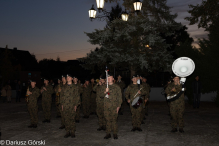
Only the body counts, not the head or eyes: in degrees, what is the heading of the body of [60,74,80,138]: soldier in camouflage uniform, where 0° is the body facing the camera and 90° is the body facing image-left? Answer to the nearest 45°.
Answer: approximately 0°

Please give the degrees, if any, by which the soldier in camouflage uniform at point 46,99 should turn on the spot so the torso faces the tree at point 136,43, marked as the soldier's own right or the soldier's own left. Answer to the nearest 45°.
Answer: approximately 180°

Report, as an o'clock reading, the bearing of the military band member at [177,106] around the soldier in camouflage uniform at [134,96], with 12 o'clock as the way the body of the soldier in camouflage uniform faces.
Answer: The military band member is roughly at 9 o'clock from the soldier in camouflage uniform.

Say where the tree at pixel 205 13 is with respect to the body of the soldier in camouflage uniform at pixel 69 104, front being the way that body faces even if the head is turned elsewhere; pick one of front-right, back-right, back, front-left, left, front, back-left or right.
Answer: back-left

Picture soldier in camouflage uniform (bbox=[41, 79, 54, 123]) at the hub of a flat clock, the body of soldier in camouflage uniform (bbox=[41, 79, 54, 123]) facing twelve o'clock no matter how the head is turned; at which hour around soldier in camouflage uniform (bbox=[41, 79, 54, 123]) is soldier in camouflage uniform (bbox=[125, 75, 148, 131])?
soldier in camouflage uniform (bbox=[125, 75, 148, 131]) is roughly at 9 o'clock from soldier in camouflage uniform (bbox=[41, 79, 54, 123]).

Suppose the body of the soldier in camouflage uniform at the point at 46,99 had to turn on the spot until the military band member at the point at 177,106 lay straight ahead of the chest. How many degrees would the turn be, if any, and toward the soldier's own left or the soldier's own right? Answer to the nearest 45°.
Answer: approximately 90° to the soldier's own left

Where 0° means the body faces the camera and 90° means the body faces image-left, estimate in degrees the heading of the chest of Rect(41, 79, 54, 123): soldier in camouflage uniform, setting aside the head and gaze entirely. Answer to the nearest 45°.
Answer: approximately 45°
